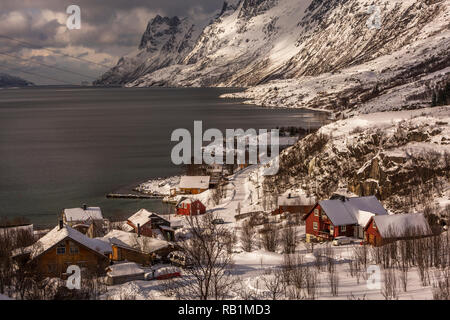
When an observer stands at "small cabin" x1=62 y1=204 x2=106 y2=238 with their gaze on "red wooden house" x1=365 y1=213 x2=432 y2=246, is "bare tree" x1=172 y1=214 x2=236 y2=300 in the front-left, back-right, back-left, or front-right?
front-right

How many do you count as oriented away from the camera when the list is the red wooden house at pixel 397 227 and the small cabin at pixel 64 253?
0

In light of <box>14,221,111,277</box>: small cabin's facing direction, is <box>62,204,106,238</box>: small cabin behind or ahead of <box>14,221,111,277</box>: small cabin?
behind

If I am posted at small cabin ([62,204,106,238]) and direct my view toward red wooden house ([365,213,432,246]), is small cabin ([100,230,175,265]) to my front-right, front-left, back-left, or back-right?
front-right

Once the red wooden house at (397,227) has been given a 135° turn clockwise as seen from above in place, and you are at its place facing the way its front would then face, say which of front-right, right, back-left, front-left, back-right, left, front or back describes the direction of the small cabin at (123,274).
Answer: back-left

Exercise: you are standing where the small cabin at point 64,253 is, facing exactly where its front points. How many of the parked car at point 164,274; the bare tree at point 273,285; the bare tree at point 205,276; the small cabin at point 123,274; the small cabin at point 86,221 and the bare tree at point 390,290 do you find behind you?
1

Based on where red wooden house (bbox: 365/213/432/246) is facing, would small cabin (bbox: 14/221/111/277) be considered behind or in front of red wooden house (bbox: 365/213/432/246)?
in front

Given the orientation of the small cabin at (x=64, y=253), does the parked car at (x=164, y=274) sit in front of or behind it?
in front

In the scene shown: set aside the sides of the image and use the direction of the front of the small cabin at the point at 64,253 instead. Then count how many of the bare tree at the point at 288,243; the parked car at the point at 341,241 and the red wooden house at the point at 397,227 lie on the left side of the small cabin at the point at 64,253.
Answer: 3

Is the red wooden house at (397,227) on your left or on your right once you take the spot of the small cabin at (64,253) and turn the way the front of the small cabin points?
on your left

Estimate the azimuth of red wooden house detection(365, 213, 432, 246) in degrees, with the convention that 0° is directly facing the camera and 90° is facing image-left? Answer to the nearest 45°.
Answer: approximately 45°

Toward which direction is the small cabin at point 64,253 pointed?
toward the camera

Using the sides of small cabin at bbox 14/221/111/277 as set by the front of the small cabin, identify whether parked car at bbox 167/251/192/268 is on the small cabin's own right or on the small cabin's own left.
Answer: on the small cabin's own left

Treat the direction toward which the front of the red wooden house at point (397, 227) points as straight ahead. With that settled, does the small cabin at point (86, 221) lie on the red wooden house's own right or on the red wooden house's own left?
on the red wooden house's own right

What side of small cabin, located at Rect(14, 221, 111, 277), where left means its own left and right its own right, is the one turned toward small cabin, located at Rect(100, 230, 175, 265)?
left
